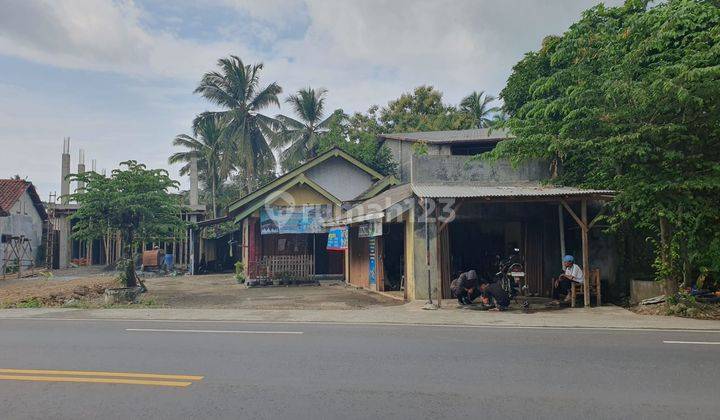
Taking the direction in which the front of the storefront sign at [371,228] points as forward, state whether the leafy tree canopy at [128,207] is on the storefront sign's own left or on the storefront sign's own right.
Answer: on the storefront sign's own right

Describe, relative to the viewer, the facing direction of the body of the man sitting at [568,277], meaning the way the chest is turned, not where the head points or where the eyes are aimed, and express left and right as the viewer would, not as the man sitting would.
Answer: facing the viewer and to the left of the viewer

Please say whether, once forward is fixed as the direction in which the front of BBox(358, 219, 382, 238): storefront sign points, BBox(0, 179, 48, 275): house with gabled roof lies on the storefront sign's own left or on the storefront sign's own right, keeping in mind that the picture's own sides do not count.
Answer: on the storefront sign's own right

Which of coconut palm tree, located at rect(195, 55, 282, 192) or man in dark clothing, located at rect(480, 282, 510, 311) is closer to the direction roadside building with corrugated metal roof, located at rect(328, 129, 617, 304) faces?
the man in dark clothing

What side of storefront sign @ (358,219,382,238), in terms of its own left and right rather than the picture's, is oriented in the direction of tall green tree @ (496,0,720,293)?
left

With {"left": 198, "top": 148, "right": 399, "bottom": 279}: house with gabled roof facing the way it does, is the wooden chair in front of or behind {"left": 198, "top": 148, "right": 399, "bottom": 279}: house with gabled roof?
in front

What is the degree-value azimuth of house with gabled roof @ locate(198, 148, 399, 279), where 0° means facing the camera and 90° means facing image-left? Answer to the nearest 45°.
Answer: approximately 0°

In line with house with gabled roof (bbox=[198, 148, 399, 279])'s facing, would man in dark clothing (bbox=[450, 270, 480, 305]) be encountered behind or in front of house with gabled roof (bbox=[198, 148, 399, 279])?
in front

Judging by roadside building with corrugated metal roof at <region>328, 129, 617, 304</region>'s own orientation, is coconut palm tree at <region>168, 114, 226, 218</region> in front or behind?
behind

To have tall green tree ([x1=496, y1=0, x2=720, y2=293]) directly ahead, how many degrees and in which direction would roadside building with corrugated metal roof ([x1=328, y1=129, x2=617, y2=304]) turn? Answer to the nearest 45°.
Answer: approximately 45° to its left
